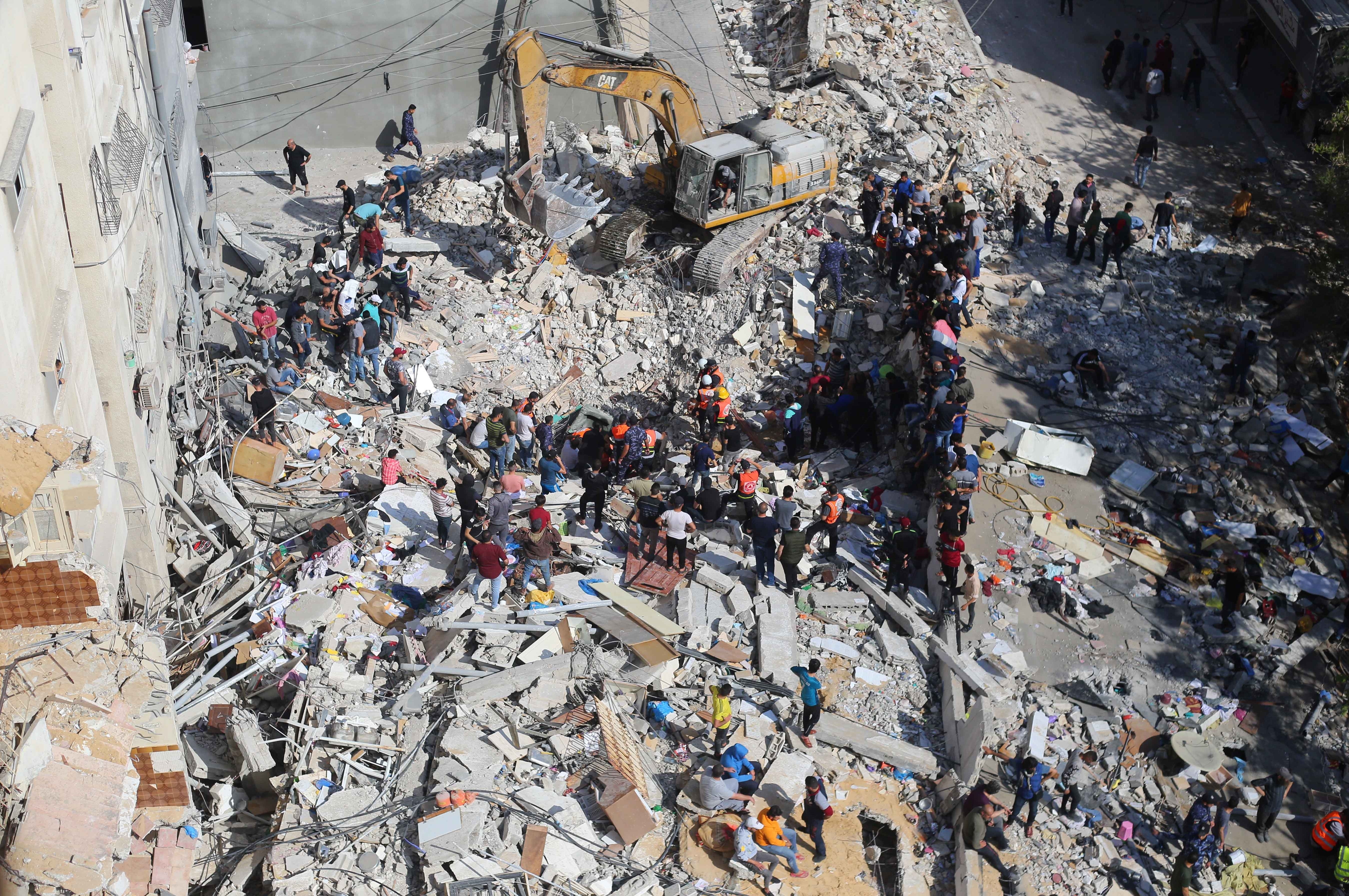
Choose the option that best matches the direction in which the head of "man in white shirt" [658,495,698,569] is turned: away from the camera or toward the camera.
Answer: away from the camera

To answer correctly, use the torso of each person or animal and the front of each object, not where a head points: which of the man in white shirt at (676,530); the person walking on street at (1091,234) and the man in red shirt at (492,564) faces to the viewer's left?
the person walking on street

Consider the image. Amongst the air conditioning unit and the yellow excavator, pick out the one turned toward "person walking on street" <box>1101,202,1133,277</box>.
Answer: the air conditioning unit

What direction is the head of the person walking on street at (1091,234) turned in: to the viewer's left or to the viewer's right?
to the viewer's left

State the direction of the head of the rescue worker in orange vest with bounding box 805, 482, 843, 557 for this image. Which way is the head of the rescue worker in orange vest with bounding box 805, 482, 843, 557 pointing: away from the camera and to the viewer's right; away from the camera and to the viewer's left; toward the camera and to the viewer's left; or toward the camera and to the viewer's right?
away from the camera and to the viewer's left

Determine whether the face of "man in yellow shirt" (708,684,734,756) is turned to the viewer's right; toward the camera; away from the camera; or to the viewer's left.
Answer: away from the camera

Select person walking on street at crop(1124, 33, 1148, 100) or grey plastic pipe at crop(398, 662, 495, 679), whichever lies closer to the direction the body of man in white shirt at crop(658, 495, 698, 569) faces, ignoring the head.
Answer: the person walking on street

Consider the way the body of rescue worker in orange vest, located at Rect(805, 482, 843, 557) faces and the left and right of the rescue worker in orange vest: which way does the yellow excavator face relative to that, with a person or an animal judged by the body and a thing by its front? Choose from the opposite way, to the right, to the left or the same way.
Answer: to the left

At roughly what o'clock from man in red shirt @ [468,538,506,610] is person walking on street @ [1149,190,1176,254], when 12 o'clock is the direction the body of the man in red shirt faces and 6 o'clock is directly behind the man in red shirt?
The person walking on street is roughly at 2 o'clock from the man in red shirt.

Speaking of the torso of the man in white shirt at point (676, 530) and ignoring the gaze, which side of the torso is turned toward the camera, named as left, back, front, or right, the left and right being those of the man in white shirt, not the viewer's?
back

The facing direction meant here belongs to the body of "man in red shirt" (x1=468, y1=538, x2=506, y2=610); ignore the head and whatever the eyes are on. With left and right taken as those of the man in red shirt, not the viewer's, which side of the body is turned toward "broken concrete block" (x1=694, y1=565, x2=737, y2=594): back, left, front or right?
right

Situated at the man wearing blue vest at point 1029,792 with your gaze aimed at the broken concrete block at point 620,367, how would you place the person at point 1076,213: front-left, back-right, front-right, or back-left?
front-right
